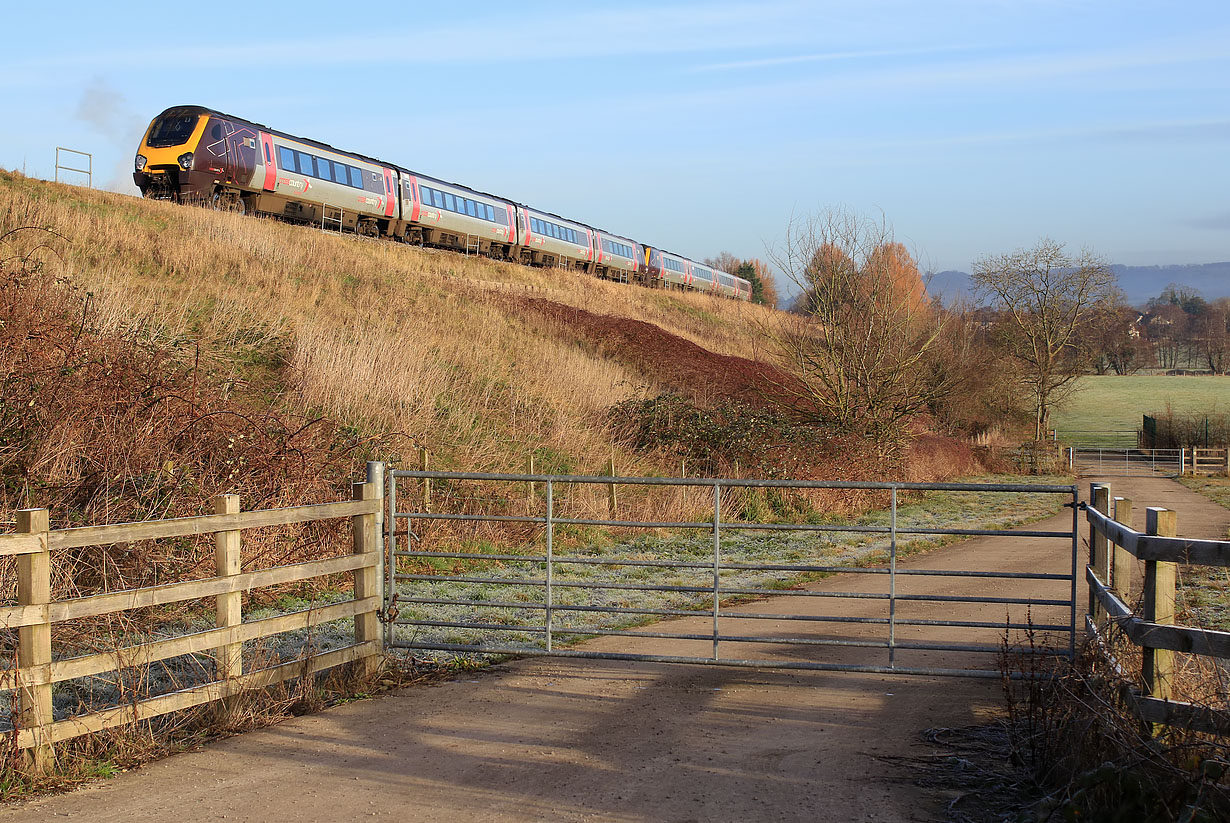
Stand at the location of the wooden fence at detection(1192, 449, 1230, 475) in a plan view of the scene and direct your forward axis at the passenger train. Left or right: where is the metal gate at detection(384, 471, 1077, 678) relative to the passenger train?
left

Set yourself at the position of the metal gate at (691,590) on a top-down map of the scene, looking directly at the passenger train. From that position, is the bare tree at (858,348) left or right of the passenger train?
right

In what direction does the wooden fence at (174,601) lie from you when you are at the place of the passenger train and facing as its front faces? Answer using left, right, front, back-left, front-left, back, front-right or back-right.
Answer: front-left

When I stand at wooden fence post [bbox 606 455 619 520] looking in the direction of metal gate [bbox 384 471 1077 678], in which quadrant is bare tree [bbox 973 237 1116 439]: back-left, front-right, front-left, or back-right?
back-left

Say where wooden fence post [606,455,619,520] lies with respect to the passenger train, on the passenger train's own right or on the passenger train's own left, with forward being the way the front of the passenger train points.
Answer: on the passenger train's own left

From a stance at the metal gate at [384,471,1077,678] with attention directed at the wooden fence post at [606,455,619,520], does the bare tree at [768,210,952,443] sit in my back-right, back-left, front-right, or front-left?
front-right

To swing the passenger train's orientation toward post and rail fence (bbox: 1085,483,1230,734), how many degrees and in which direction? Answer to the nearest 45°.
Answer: approximately 45° to its left

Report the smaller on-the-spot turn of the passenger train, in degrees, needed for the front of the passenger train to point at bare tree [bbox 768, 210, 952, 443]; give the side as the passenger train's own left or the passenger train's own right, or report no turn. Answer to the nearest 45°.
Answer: approximately 90° to the passenger train's own left

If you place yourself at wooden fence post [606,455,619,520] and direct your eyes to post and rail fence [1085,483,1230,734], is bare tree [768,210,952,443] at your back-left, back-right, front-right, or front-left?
back-left

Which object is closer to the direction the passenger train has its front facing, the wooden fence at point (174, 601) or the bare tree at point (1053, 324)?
the wooden fence

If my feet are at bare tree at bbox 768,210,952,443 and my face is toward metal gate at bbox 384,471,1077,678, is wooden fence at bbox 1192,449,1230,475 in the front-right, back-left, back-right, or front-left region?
back-left

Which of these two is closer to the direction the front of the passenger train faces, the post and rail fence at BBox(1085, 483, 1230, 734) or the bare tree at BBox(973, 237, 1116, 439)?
the post and rail fence

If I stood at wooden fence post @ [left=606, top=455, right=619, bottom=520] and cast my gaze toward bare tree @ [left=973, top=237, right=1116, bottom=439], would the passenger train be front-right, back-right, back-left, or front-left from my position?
front-left

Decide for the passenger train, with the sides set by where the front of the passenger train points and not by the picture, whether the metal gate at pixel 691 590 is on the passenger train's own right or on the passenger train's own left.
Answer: on the passenger train's own left

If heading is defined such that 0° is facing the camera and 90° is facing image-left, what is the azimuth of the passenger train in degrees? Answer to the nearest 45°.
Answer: approximately 45°
